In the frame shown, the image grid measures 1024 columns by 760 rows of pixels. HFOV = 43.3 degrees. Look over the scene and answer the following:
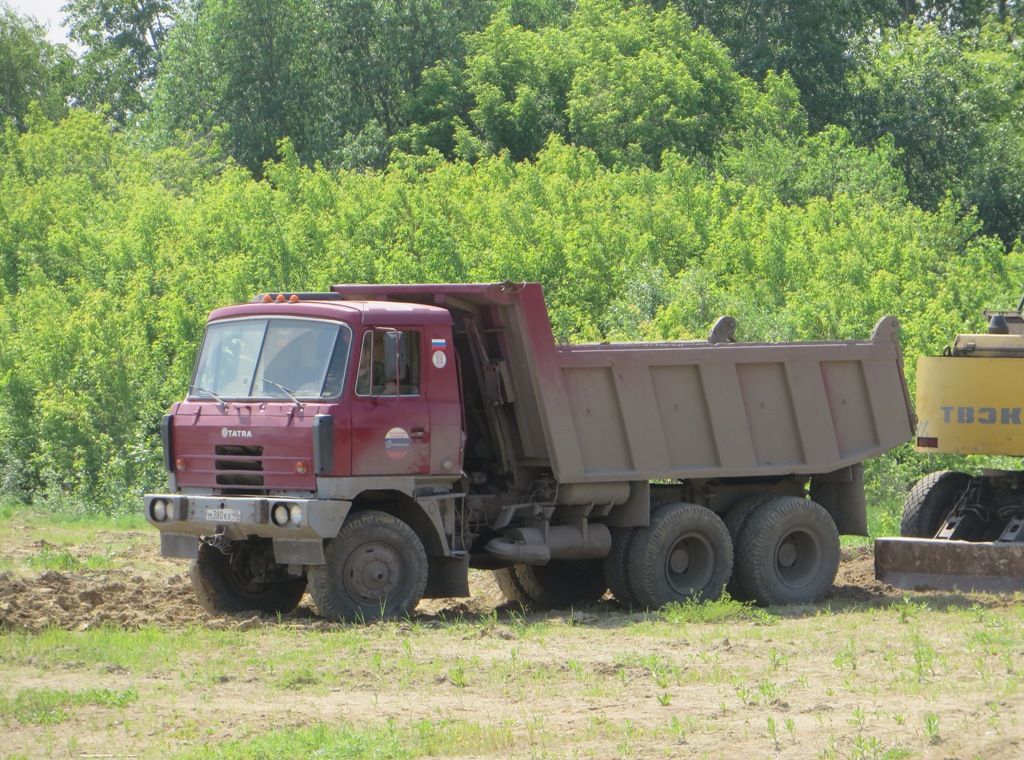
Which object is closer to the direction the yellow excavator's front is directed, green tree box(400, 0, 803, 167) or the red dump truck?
the green tree

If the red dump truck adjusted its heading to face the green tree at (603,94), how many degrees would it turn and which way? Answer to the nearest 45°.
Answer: approximately 135° to its right

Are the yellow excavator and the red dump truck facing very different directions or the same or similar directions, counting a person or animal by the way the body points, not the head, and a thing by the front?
very different directions

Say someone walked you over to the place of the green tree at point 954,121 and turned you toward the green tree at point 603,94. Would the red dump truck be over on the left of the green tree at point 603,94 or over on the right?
left

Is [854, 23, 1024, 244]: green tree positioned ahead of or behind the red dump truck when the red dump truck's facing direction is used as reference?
behind

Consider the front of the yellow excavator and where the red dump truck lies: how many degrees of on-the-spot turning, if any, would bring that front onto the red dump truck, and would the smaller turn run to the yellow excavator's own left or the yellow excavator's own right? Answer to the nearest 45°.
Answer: approximately 135° to the yellow excavator's own left

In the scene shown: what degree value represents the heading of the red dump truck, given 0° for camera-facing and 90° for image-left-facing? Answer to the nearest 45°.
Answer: approximately 45°
